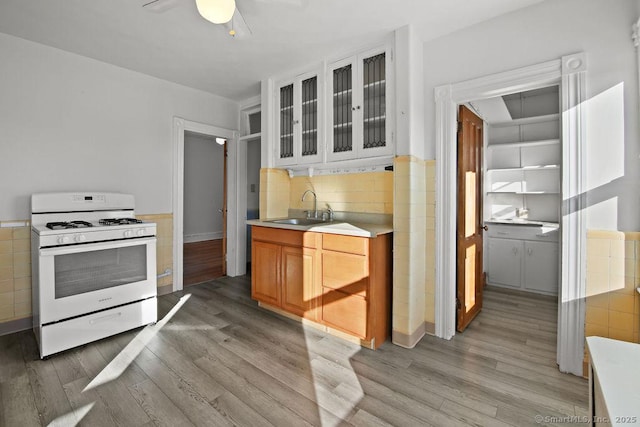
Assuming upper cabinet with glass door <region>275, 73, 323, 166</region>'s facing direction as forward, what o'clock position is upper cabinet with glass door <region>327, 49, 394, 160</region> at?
upper cabinet with glass door <region>327, 49, 394, 160</region> is roughly at 9 o'clock from upper cabinet with glass door <region>275, 73, 323, 166</region>.

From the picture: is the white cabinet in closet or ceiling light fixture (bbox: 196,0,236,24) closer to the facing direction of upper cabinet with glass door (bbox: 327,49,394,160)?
the ceiling light fixture

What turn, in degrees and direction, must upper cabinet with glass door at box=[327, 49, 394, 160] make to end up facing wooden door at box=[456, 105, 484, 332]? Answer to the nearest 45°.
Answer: approximately 135° to its left

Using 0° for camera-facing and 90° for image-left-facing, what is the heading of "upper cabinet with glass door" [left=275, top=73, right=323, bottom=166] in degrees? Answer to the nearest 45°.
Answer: approximately 45°

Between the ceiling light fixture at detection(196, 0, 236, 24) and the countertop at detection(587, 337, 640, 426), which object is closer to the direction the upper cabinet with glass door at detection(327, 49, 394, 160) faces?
the ceiling light fixture

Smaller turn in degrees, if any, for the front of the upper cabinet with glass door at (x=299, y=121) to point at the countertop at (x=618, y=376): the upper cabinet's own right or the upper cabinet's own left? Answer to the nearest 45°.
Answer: approximately 45° to the upper cabinet's own left
